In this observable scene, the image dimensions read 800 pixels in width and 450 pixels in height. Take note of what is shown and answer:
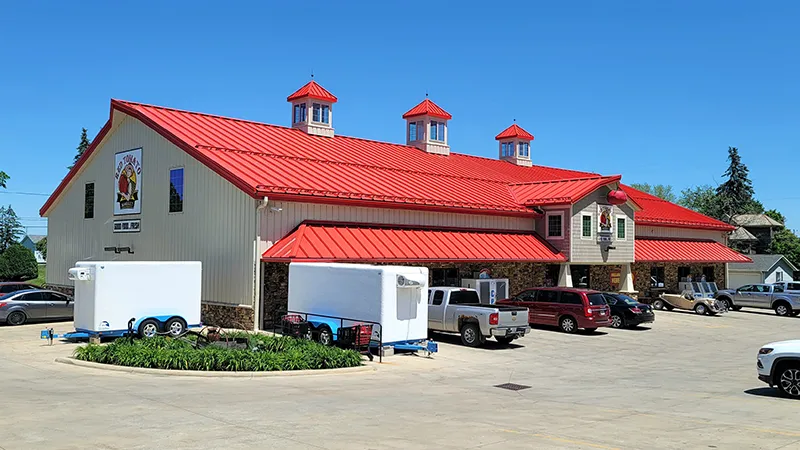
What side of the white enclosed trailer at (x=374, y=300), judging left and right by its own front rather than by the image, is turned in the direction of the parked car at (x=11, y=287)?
back

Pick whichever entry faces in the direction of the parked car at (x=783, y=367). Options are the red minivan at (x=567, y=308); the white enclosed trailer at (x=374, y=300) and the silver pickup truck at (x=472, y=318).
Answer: the white enclosed trailer

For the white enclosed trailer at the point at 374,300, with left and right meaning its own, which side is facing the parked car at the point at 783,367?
front

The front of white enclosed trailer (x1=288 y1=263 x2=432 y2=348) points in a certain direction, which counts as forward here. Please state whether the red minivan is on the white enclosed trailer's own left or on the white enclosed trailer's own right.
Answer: on the white enclosed trailer's own left

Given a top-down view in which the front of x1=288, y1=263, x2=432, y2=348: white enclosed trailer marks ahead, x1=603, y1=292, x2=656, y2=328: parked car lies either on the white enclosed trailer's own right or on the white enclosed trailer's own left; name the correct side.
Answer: on the white enclosed trailer's own left

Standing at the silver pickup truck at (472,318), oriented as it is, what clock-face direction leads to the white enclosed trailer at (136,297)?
The white enclosed trailer is roughly at 10 o'clock from the silver pickup truck.

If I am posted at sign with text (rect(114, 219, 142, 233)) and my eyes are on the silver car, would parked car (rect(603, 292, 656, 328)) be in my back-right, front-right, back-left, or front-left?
back-left

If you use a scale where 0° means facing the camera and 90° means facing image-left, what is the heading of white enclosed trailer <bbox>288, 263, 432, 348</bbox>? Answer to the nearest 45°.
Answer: approximately 315°

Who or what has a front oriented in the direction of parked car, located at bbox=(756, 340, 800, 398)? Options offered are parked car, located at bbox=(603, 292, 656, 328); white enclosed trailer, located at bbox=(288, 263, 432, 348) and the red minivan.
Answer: the white enclosed trailer

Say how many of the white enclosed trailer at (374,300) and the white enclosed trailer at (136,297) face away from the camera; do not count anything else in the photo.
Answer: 0

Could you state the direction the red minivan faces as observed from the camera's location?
facing away from the viewer and to the left of the viewer

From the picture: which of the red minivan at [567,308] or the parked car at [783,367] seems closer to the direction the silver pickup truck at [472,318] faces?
the red minivan

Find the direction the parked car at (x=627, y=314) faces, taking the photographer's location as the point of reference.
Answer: facing away from the viewer and to the left of the viewer

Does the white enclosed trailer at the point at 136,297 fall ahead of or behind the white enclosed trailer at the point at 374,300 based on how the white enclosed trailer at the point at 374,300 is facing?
behind

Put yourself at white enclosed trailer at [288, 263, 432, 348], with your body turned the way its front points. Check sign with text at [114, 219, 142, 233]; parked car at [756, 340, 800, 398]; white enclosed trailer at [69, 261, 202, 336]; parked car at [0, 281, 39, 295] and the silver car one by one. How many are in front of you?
1
